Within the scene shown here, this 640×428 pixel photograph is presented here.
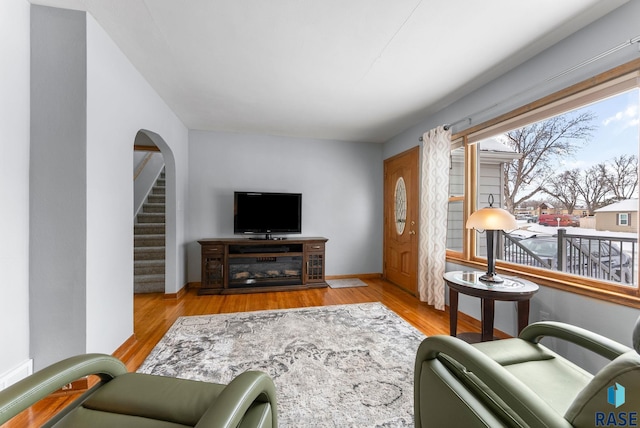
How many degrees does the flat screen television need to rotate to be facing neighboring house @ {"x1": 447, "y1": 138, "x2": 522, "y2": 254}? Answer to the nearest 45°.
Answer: approximately 45° to its left

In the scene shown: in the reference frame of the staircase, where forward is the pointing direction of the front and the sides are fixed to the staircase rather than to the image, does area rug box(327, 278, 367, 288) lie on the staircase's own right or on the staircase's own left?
on the staircase's own left

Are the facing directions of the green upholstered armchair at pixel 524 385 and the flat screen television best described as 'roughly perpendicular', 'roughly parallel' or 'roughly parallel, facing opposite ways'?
roughly parallel, facing opposite ways

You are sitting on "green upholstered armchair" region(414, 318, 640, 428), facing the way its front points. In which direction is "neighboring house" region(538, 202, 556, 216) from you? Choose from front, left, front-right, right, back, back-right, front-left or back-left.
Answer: front-right

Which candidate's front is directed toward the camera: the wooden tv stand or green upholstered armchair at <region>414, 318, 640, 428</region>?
the wooden tv stand

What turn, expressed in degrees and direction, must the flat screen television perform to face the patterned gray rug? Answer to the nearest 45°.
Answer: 0° — it already faces it

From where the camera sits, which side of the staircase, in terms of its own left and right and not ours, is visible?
front

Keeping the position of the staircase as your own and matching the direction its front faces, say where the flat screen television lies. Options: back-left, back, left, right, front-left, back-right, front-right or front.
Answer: front-left

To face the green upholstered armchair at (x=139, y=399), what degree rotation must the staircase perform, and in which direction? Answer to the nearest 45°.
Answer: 0° — it already faces it

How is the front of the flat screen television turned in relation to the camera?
facing the viewer

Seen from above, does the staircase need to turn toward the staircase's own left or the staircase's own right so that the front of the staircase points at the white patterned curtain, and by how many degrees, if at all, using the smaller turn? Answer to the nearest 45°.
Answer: approximately 45° to the staircase's own left

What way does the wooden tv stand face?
toward the camera

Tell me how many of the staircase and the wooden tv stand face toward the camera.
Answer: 2

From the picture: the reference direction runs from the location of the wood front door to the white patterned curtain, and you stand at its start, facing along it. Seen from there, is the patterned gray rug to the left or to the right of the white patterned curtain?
right

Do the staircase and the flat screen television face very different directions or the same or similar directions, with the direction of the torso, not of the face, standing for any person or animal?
same or similar directions
